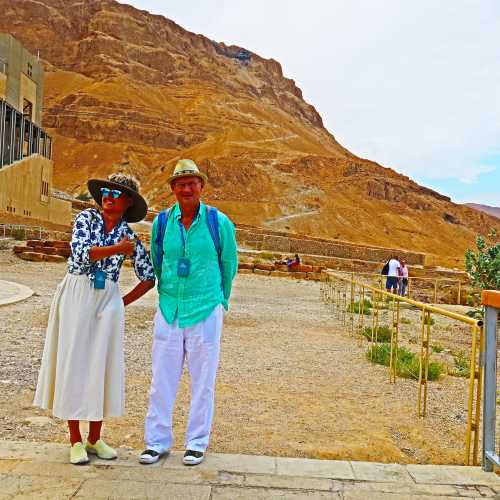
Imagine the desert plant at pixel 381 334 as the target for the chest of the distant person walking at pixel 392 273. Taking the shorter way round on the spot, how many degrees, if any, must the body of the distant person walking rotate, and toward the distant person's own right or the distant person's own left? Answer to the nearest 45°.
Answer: approximately 180°

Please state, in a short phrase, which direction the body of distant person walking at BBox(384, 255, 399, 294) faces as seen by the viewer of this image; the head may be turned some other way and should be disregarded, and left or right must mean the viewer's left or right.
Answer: facing away from the viewer

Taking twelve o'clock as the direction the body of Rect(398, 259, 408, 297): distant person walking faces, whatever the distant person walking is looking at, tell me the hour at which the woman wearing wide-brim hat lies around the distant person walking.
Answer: The woman wearing wide-brim hat is roughly at 6 o'clock from the distant person walking.

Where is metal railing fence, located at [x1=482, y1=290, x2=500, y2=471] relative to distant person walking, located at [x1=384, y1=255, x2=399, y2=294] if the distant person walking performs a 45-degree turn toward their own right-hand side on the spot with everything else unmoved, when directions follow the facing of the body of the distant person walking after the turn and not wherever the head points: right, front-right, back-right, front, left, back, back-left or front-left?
back-right

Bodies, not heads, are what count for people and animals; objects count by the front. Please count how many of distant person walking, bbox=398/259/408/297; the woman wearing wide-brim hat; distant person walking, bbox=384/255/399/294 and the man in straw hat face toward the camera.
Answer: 2

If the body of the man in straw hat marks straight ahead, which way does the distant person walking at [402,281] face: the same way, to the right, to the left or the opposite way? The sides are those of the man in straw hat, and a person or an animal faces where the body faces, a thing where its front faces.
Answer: the opposite way

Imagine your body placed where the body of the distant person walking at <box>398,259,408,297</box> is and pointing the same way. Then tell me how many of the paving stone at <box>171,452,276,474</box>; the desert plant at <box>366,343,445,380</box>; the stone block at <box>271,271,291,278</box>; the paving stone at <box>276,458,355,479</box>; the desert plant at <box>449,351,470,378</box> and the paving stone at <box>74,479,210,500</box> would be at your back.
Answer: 5

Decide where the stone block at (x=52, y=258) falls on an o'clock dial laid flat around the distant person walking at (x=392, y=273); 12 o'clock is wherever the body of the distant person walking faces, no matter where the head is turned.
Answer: The stone block is roughly at 9 o'clock from the distant person walking.

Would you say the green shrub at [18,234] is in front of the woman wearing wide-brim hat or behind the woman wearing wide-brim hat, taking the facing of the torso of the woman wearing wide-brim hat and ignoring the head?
behind

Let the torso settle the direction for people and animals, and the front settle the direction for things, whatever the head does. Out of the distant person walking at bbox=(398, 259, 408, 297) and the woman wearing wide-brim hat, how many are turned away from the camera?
1
